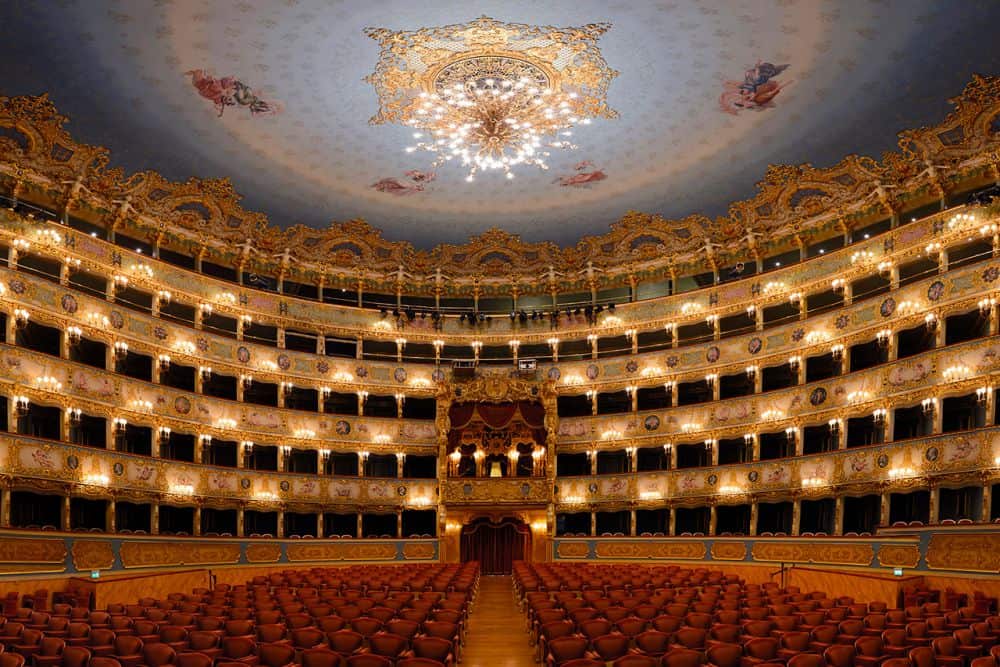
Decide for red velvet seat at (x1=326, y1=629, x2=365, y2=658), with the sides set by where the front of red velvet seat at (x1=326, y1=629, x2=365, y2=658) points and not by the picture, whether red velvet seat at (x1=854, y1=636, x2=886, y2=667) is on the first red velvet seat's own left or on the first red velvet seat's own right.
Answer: on the first red velvet seat's own left

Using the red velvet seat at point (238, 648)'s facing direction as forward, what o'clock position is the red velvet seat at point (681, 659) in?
the red velvet seat at point (681, 659) is roughly at 10 o'clock from the red velvet seat at point (238, 648).

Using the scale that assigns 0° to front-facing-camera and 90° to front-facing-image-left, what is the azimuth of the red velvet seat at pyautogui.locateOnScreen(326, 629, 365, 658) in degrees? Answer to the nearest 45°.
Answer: approximately 0°

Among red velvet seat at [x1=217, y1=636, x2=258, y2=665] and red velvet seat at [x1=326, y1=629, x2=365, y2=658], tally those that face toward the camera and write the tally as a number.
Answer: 2

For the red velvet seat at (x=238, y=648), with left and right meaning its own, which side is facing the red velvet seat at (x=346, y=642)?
left

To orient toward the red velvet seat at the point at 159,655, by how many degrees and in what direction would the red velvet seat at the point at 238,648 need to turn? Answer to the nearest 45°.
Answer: approximately 45° to its right

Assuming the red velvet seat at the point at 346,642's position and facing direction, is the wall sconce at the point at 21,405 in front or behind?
behind

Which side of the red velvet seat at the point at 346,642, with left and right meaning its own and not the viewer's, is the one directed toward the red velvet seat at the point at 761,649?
left

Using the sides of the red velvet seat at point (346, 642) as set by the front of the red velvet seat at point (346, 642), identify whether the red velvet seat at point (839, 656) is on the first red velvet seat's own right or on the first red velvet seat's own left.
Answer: on the first red velvet seat's own left
